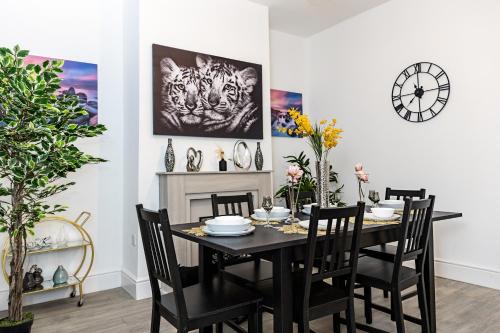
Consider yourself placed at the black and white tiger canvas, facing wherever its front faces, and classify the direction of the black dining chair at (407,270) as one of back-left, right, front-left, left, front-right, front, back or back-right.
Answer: front

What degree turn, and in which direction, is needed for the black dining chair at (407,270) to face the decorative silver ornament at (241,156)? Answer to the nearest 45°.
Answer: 0° — it already faces it

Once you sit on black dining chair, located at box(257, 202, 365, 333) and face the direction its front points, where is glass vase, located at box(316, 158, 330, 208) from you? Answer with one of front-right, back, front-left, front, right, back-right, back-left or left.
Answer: front-right

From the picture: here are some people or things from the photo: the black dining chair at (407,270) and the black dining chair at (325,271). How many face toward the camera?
0

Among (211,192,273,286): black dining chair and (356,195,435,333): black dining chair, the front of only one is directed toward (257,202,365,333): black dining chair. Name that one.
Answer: (211,192,273,286): black dining chair

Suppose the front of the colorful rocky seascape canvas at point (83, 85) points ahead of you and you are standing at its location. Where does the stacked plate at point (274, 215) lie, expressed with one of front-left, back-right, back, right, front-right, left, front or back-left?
front

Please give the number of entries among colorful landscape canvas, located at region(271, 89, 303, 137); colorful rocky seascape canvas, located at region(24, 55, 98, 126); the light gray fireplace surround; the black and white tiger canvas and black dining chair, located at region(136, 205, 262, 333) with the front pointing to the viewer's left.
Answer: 0

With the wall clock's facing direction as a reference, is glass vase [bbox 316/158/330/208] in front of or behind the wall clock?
in front

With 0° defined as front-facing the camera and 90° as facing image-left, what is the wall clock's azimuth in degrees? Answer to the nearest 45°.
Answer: approximately 45°

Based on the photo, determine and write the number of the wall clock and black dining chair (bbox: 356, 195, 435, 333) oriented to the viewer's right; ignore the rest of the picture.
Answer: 0

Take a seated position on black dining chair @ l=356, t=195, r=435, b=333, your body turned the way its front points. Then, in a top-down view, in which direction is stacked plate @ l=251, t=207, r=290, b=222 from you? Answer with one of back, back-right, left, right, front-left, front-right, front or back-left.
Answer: front-left

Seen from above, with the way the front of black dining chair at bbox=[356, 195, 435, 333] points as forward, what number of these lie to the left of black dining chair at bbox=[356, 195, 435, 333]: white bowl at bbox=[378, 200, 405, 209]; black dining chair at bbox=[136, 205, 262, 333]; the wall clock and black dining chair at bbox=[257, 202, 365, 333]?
2

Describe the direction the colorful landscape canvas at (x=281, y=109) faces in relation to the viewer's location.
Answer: facing the viewer and to the right of the viewer

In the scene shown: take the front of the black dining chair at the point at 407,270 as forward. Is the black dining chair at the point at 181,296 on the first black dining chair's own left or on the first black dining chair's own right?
on the first black dining chair's own left

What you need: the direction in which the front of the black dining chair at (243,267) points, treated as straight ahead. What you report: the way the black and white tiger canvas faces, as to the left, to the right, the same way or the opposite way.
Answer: the same way

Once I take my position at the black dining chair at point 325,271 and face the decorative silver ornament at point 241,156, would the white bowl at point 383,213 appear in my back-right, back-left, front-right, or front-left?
front-right

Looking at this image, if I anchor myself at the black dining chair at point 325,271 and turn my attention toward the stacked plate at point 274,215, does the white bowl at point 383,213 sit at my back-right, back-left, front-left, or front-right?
front-right
